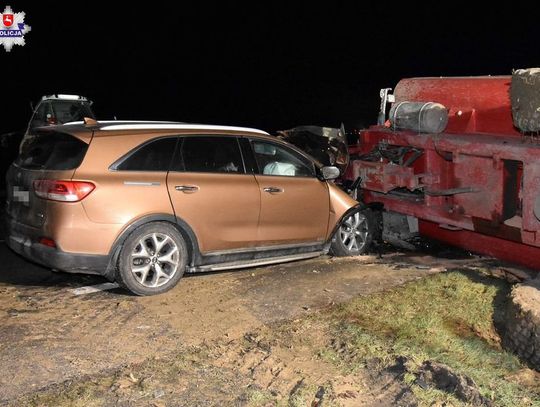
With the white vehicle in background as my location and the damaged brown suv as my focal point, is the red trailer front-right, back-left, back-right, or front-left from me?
front-left

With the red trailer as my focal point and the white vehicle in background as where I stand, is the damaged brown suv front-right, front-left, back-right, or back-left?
front-right

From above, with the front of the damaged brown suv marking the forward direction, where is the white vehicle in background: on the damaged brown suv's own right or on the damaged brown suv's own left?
on the damaged brown suv's own left

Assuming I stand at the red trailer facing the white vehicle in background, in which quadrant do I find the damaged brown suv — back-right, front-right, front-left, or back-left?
front-left

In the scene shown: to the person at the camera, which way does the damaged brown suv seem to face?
facing away from the viewer and to the right of the viewer

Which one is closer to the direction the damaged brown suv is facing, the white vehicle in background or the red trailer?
the red trailer

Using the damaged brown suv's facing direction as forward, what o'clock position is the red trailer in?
The red trailer is roughly at 1 o'clock from the damaged brown suv.

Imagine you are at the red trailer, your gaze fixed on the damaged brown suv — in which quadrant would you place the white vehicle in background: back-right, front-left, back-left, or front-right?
front-right
